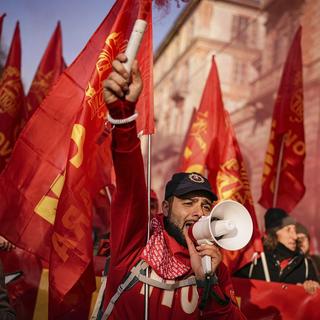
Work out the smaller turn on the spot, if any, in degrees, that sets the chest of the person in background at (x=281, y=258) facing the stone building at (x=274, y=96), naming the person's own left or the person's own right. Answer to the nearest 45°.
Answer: approximately 135° to the person's own left

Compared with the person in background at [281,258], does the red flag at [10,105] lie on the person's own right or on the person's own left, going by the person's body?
on the person's own right

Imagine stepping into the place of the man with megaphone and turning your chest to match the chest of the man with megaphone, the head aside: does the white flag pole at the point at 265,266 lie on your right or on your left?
on your left

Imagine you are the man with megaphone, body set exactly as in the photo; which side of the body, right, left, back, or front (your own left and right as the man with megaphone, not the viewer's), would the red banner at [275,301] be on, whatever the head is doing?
left

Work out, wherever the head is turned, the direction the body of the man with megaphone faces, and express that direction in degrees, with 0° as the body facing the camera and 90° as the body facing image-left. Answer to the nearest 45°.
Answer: approximately 315°

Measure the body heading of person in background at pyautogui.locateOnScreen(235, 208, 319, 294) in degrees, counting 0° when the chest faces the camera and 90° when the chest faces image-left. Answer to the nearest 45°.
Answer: approximately 315°

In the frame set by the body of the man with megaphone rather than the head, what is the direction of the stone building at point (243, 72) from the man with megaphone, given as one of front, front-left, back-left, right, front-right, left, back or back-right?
back-left

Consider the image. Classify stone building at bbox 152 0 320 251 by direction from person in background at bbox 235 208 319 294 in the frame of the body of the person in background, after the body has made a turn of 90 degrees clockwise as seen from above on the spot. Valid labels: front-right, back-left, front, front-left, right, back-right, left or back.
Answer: back-right

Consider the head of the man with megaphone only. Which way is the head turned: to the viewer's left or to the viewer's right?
to the viewer's right

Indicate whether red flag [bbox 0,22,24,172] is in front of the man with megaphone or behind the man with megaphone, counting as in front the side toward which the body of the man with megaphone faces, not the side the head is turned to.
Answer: behind

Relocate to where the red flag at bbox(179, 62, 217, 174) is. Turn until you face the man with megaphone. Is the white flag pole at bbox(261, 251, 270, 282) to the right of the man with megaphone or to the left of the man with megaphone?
left
